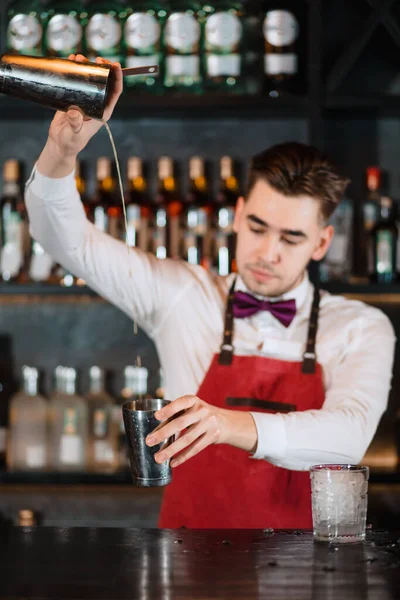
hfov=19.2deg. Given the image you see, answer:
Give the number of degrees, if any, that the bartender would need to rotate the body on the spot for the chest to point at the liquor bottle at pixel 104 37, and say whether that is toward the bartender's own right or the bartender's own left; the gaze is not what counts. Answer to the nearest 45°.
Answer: approximately 135° to the bartender's own right

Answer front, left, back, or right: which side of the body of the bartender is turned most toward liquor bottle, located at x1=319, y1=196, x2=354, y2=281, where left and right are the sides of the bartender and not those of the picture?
back

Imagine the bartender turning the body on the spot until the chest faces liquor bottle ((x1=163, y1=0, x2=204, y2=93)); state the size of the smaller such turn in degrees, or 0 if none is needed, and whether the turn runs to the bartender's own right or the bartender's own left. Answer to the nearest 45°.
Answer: approximately 180°

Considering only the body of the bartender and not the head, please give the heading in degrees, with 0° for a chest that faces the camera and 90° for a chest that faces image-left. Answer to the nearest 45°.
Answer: approximately 0°

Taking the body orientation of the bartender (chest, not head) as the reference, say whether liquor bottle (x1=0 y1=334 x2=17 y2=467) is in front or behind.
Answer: behind

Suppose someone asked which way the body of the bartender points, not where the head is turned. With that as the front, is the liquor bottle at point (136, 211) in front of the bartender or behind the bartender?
behind

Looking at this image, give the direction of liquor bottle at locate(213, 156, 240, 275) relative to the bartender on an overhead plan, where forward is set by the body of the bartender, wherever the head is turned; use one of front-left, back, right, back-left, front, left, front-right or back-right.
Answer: back

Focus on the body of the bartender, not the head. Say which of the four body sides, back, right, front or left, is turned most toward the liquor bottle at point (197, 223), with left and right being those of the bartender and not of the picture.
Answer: back

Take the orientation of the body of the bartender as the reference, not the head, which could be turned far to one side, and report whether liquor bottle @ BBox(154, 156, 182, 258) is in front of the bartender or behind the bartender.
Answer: behind

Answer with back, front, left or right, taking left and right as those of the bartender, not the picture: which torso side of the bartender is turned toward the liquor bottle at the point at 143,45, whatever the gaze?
back

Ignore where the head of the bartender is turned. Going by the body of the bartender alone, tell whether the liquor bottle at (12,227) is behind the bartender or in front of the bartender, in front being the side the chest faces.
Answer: behind
